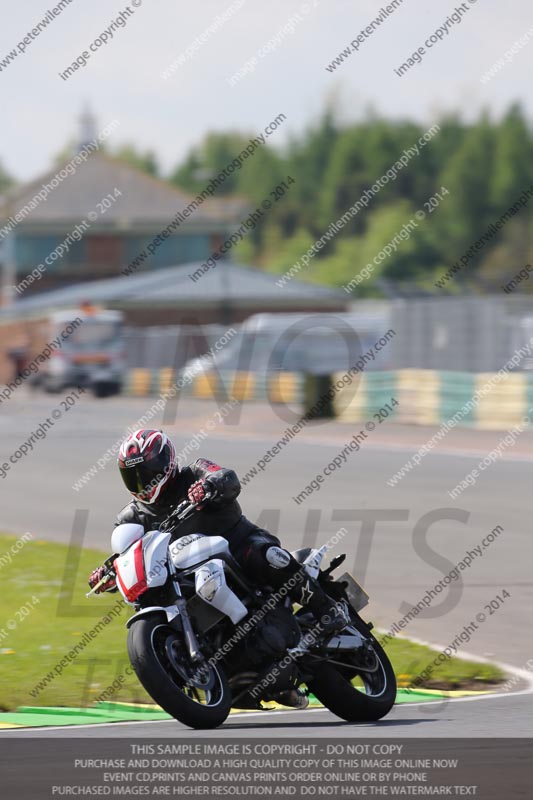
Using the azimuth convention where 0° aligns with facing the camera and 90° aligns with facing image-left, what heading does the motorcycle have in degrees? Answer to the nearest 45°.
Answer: approximately 45°

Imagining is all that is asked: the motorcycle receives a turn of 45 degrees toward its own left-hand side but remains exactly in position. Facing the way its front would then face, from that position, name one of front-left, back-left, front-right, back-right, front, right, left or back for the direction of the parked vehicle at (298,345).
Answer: back

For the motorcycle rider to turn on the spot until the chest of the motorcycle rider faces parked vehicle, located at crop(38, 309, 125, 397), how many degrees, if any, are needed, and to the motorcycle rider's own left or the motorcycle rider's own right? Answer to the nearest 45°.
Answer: approximately 135° to the motorcycle rider's own right

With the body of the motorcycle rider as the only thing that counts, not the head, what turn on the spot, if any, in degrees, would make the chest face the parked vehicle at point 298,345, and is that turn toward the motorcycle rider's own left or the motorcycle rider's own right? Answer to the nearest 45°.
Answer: approximately 135° to the motorcycle rider's own right

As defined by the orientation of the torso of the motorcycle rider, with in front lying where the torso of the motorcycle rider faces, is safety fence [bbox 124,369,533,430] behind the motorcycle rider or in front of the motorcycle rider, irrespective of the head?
behind

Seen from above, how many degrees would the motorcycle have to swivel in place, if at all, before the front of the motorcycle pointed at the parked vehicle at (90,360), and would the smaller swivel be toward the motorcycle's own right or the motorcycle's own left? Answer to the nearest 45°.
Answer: approximately 135° to the motorcycle's own right

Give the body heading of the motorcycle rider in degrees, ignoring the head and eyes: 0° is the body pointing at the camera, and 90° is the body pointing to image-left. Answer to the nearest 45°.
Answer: approximately 45°

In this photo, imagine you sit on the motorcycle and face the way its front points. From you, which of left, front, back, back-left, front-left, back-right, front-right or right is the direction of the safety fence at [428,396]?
back-right

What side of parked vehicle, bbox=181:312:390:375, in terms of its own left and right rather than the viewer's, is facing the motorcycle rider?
left

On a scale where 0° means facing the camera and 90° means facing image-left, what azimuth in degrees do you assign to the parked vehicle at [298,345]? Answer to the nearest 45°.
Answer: approximately 90°
